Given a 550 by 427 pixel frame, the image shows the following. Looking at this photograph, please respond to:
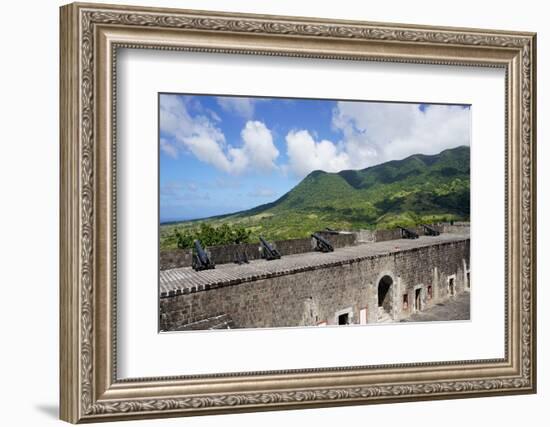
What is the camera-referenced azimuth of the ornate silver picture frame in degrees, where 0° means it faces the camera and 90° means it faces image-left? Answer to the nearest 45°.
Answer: approximately 315°
